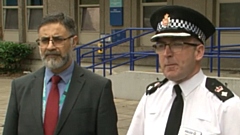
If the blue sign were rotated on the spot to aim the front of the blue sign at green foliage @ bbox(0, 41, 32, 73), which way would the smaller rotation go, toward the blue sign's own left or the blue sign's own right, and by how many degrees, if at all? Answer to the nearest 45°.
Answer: approximately 135° to the blue sign's own right

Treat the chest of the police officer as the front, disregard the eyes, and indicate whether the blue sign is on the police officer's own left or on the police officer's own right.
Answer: on the police officer's own right

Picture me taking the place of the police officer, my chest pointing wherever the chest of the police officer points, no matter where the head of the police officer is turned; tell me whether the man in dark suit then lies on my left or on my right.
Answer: on my right

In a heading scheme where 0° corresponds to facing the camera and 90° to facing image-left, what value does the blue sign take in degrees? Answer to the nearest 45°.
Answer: approximately 0°

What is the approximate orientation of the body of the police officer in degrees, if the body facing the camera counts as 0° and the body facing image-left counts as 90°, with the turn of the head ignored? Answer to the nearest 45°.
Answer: approximately 45°

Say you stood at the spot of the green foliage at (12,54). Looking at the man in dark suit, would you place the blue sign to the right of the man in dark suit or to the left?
left

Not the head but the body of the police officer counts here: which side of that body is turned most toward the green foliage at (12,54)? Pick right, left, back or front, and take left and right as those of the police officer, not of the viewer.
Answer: right

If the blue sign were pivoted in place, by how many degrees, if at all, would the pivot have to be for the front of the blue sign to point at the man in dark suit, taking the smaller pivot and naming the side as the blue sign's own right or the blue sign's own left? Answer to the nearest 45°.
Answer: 0° — it already faces them
